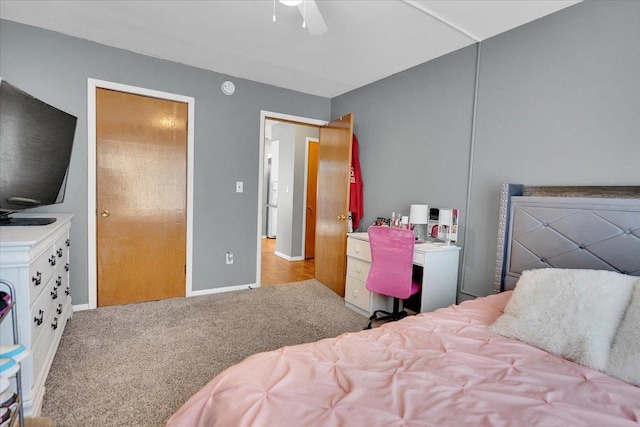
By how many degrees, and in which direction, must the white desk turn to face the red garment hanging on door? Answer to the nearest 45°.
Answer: approximately 90° to its right

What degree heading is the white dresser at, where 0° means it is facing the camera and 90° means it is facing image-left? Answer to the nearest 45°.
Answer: approximately 270°

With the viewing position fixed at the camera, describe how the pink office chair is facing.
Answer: facing away from the viewer and to the right of the viewer

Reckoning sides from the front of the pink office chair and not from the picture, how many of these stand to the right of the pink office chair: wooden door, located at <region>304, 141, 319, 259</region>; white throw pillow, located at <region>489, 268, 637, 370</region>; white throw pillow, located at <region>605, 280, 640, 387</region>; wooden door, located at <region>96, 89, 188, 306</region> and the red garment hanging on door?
2

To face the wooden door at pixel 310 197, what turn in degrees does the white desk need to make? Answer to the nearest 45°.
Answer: approximately 90° to its right

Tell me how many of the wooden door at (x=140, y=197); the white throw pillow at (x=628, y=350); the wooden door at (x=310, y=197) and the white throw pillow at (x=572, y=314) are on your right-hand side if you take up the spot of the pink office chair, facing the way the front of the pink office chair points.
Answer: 2

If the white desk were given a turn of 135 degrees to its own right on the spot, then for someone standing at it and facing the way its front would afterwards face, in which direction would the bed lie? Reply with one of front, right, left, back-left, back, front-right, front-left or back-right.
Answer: back

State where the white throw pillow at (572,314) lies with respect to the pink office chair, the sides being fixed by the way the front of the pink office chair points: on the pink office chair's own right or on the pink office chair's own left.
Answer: on the pink office chair's own right

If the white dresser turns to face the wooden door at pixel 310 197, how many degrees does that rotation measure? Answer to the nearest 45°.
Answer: approximately 45° to its left

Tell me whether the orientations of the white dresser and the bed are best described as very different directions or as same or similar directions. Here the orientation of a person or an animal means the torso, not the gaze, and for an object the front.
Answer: very different directions

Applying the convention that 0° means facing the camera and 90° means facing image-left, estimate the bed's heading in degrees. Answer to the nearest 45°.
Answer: approximately 45°

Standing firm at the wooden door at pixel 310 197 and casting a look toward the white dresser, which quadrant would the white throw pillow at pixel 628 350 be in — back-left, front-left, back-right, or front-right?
front-left

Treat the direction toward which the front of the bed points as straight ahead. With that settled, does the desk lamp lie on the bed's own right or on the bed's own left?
on the bed's own right

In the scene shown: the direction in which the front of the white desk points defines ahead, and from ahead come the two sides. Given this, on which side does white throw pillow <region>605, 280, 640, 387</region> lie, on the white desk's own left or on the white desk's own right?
on the white desk's own left

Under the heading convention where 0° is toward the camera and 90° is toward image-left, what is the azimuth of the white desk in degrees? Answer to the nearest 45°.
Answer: approximately 45°

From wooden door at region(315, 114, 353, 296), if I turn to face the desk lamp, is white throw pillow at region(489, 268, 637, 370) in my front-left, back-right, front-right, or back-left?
front-right

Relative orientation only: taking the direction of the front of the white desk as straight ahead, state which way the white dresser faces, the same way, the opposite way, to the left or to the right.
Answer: the opposite way

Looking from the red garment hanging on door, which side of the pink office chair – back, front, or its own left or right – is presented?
left

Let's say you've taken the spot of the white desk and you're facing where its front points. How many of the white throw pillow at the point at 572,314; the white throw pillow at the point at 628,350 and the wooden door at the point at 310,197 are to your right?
1
